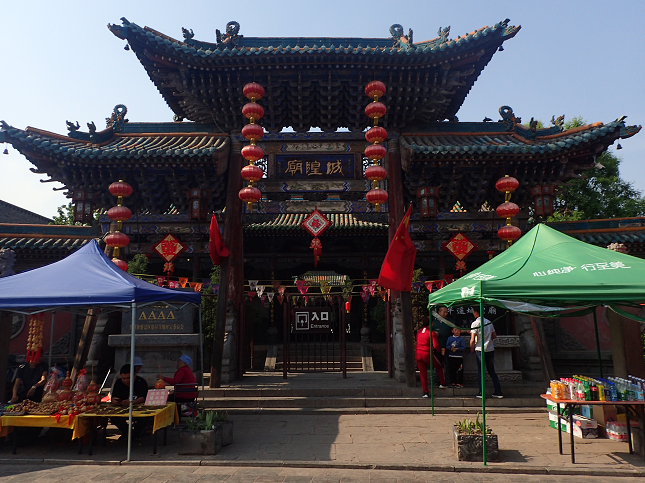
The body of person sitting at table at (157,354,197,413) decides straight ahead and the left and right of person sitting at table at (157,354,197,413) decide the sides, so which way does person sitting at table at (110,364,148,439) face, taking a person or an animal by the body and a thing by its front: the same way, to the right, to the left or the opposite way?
to the left

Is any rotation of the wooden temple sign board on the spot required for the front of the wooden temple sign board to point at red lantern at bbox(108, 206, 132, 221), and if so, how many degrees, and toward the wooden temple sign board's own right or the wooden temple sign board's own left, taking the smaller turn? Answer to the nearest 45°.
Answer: approximately 90° to the wooden temple sign board's own right

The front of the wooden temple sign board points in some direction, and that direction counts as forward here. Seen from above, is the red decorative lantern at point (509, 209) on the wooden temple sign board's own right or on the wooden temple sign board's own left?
on the wooden temple sign board's own left

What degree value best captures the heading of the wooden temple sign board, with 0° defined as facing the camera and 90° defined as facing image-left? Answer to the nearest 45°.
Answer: approximately 0°

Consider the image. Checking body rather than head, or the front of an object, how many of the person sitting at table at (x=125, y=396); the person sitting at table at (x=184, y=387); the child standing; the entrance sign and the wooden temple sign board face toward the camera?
4

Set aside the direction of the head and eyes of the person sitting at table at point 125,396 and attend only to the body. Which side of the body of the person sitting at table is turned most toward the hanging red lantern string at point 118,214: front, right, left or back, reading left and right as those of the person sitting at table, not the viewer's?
back

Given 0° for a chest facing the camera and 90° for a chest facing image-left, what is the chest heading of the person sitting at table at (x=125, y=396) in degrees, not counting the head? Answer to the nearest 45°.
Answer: approximately 0°

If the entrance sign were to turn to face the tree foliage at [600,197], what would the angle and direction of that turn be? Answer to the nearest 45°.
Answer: approximately 135° to its left

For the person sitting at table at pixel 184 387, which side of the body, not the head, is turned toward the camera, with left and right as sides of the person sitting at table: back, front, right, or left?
left
